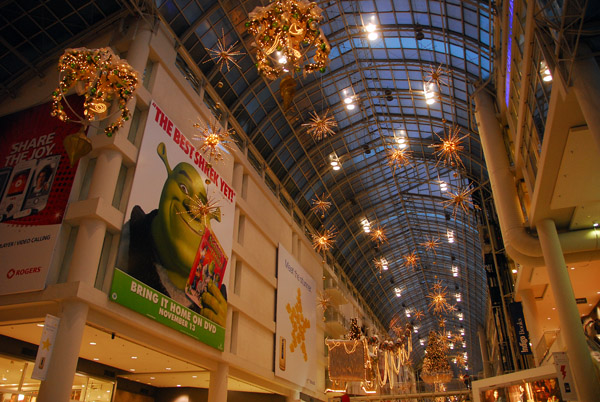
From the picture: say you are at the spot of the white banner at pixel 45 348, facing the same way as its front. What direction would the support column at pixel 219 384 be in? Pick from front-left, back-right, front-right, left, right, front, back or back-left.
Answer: back-left

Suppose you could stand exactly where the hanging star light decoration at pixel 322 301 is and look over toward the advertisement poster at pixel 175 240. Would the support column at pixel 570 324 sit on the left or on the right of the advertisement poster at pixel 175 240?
left

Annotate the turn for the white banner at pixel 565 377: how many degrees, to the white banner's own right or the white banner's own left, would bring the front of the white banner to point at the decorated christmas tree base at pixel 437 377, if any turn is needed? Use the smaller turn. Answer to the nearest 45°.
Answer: approximately 135° to the white banner's own right

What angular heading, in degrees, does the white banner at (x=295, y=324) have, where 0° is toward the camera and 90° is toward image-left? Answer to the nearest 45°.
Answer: approximately 315°

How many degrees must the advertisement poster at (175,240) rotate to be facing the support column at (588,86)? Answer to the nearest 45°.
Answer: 0° — it already faces it
